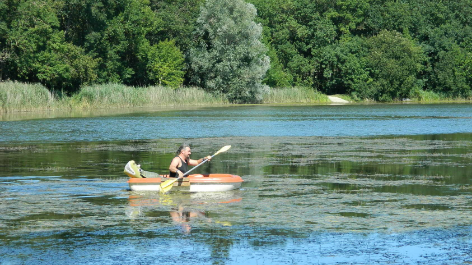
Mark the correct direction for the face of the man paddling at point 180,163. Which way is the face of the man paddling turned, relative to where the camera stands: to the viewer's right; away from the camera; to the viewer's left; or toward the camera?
to the viewer's right

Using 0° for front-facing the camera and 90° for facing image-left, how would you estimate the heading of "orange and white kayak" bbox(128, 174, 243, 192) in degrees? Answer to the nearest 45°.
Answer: approximately 270°
